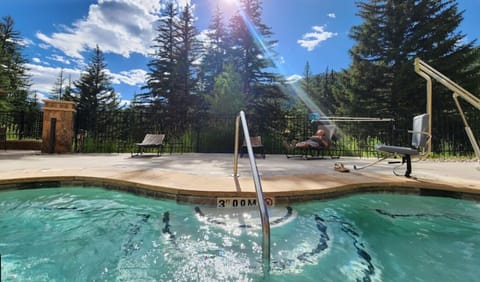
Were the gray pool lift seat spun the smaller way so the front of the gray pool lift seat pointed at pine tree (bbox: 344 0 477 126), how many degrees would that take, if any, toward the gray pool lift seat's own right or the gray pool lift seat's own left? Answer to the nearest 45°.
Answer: approximately 90° to the gray pool lift seat's own right

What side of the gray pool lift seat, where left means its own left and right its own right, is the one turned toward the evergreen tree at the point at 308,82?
right

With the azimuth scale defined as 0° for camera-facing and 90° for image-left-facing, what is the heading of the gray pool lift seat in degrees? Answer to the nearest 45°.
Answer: approximately 90°

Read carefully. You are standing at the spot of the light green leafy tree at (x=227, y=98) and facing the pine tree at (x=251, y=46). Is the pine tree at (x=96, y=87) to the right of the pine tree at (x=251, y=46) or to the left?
left

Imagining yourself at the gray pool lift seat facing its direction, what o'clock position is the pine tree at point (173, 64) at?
The pine tree is roughly at 1 o'clock from the gray pool lift seat.

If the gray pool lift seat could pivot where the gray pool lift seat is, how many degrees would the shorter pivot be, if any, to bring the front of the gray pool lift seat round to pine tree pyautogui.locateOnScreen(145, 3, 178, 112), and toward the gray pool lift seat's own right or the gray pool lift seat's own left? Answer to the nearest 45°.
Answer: approximately 45° to the gray pool lift seat's own right
